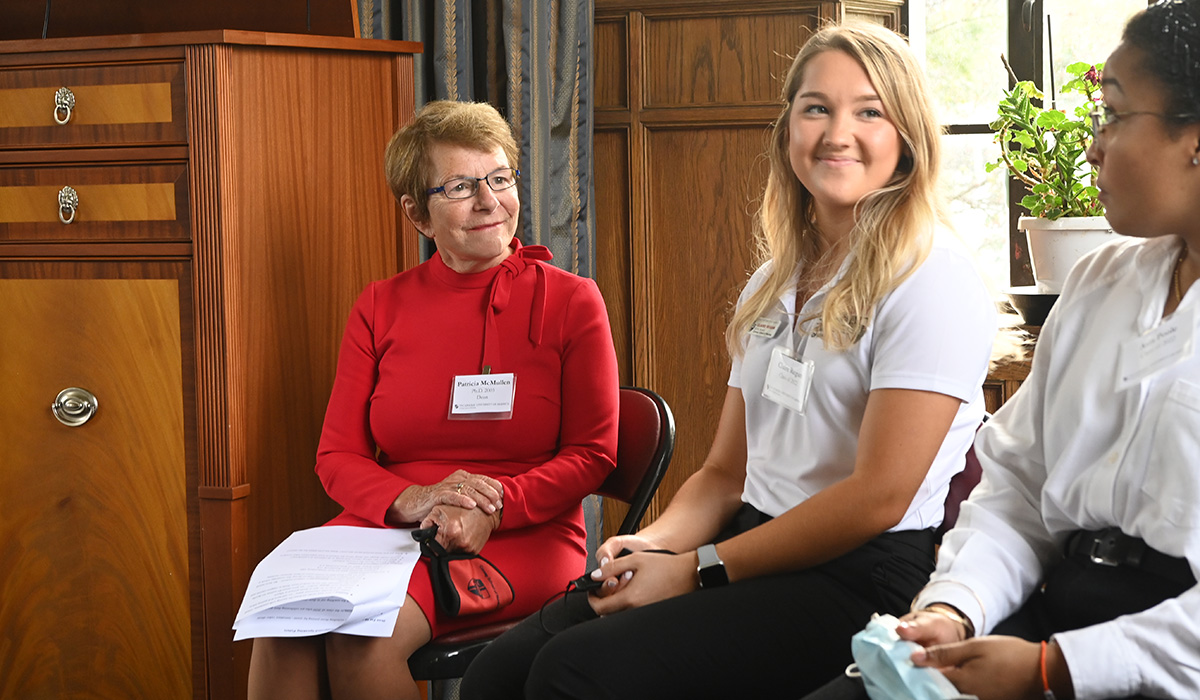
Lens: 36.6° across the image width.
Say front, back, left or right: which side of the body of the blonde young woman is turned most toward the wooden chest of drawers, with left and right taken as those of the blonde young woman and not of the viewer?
right

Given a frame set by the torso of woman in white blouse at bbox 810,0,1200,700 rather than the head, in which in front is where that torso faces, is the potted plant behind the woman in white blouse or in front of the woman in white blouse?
behind

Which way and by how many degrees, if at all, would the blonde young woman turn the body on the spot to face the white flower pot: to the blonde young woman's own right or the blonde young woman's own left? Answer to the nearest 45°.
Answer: approximately 180°

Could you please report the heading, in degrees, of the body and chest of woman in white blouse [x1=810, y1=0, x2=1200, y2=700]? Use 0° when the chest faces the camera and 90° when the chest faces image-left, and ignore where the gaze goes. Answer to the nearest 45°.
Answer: approximately 45°

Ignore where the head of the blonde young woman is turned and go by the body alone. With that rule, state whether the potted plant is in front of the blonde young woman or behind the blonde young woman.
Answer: behind
